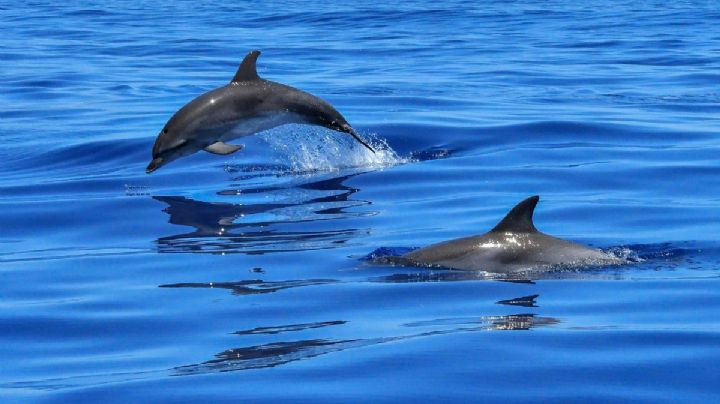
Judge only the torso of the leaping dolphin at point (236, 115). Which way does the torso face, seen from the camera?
to the viewer's left
